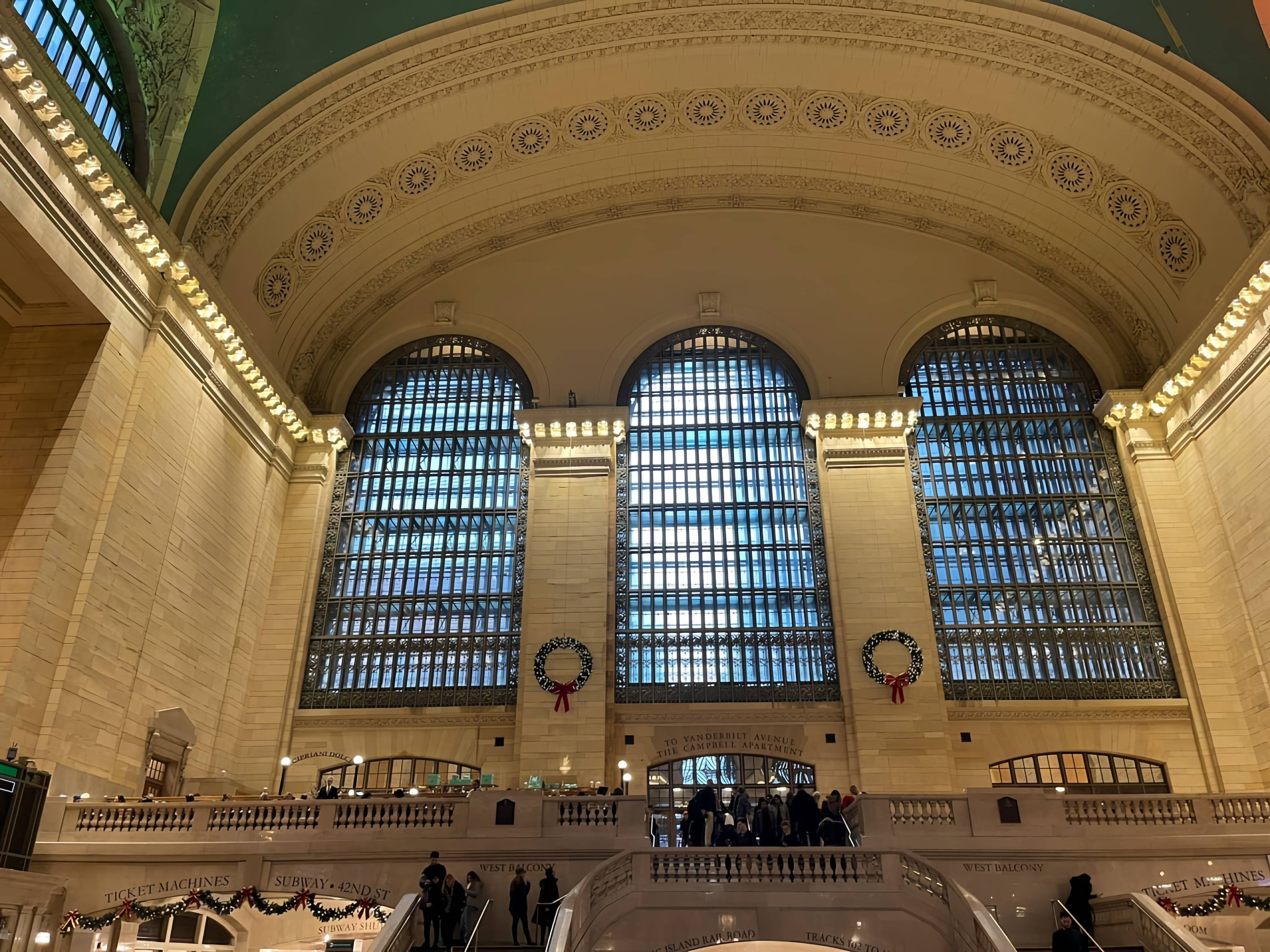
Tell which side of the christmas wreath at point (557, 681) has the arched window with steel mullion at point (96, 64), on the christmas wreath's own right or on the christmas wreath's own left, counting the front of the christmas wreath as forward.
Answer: on the christmas wreath's own right

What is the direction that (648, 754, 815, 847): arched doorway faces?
toward the camera

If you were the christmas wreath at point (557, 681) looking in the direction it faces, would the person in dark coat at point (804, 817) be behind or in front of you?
in front

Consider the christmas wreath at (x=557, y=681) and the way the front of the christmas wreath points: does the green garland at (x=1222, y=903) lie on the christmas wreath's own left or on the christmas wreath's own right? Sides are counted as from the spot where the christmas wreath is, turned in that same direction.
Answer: on the christmas wreath's own left

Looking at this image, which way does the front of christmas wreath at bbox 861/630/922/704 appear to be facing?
toward the camera

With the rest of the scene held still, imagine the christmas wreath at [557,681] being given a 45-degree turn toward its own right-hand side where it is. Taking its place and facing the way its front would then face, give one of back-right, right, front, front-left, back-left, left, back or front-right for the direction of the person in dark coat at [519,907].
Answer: front-left

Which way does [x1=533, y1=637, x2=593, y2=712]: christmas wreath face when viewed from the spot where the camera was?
facing the viewer

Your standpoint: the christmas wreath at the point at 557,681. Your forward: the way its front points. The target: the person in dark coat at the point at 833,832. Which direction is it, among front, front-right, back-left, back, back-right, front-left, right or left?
front-left

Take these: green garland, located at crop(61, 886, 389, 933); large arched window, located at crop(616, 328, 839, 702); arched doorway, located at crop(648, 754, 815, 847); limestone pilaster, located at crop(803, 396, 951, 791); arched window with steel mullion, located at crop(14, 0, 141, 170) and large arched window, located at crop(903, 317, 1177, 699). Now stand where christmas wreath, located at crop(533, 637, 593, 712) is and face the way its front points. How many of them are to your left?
4

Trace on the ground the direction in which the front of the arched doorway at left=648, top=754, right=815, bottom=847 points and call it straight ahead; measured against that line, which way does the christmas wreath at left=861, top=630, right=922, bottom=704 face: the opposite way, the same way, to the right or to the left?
the same way

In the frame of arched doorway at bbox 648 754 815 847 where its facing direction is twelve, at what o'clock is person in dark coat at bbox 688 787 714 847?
The person in dark coat is roughly at 12 o'clock from the arched doorway.

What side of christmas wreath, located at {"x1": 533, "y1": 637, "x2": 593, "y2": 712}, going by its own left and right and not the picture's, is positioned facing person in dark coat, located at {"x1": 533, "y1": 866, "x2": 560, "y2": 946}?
front

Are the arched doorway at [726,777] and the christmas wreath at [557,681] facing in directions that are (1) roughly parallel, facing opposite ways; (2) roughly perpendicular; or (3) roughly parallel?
roughly parallel
